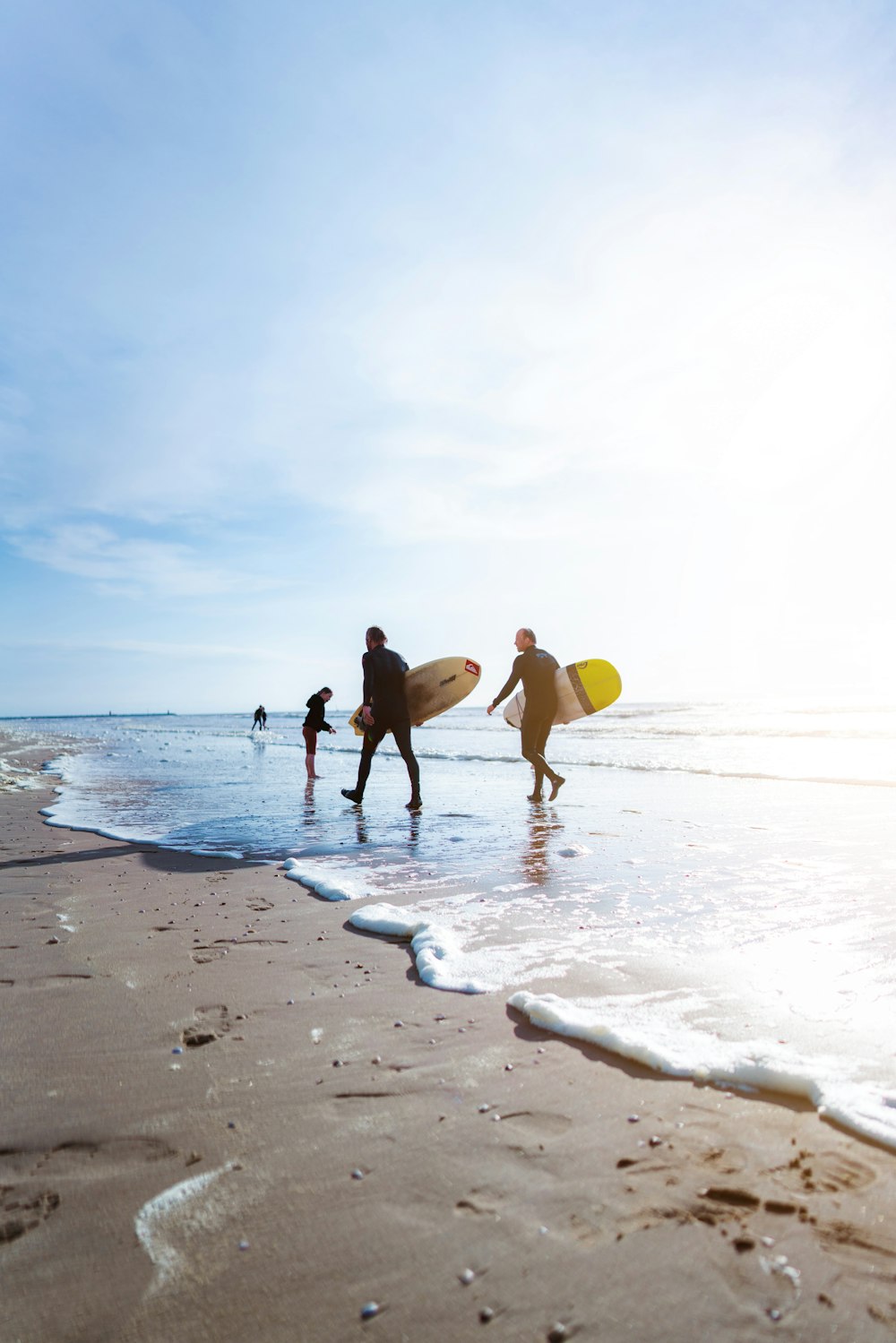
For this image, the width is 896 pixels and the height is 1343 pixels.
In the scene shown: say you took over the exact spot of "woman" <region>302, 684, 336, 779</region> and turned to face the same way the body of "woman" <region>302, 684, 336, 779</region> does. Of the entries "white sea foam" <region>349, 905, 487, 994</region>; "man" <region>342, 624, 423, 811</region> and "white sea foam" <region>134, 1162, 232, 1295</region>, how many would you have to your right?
3

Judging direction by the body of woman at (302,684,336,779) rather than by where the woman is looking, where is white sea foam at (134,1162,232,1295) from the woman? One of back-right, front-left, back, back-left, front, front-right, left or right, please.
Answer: right

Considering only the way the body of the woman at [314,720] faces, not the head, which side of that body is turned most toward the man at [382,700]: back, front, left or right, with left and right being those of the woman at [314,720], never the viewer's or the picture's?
right

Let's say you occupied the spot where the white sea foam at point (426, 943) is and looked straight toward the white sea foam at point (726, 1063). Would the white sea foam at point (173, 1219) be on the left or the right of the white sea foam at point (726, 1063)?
right

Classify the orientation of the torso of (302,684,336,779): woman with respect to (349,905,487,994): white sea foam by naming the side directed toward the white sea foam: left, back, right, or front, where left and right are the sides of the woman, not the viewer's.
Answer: right

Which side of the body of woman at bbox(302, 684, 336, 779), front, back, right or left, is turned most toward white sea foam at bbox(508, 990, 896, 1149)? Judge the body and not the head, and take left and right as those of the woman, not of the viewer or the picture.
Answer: right

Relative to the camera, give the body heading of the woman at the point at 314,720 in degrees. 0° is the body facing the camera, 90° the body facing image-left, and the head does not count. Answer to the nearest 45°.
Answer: approximately 270°

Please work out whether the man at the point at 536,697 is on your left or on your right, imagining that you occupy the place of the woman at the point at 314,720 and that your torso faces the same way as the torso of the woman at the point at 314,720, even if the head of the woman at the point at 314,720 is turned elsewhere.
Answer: on your right
